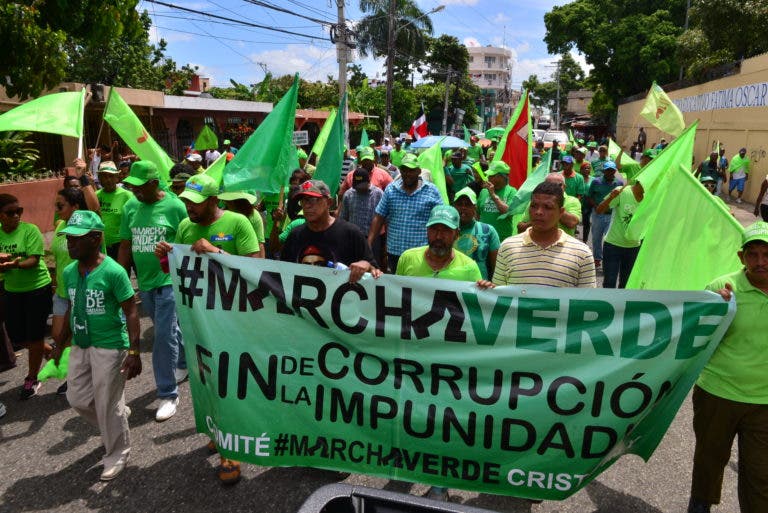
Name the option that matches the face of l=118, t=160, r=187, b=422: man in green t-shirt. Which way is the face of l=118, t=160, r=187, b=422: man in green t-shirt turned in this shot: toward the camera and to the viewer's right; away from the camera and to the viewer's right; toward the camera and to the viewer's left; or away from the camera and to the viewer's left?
toward the camera and to the viewer's left

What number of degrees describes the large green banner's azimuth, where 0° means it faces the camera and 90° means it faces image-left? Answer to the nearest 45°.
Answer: approximately 0°

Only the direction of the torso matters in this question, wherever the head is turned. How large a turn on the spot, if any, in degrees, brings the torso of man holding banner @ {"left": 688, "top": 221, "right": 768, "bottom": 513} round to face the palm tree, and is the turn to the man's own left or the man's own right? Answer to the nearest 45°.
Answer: approximately 135° to the man's own right

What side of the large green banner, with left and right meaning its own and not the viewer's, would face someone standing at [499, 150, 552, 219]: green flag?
back

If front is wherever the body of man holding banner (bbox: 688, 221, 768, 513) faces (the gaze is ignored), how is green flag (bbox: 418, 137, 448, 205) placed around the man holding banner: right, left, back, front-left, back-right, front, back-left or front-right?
back-right

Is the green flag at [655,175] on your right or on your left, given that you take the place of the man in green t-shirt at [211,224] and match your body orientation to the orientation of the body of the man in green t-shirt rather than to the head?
on your left

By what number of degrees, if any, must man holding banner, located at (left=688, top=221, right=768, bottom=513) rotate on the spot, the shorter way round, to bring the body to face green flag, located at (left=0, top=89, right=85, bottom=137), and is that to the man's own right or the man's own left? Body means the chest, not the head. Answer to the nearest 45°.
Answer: approximately 90° to the man's own right

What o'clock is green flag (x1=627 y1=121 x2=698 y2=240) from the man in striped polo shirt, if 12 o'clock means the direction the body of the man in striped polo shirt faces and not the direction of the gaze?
The green flag is roughly at 7 o'clock from the man in striped polo shirt.
